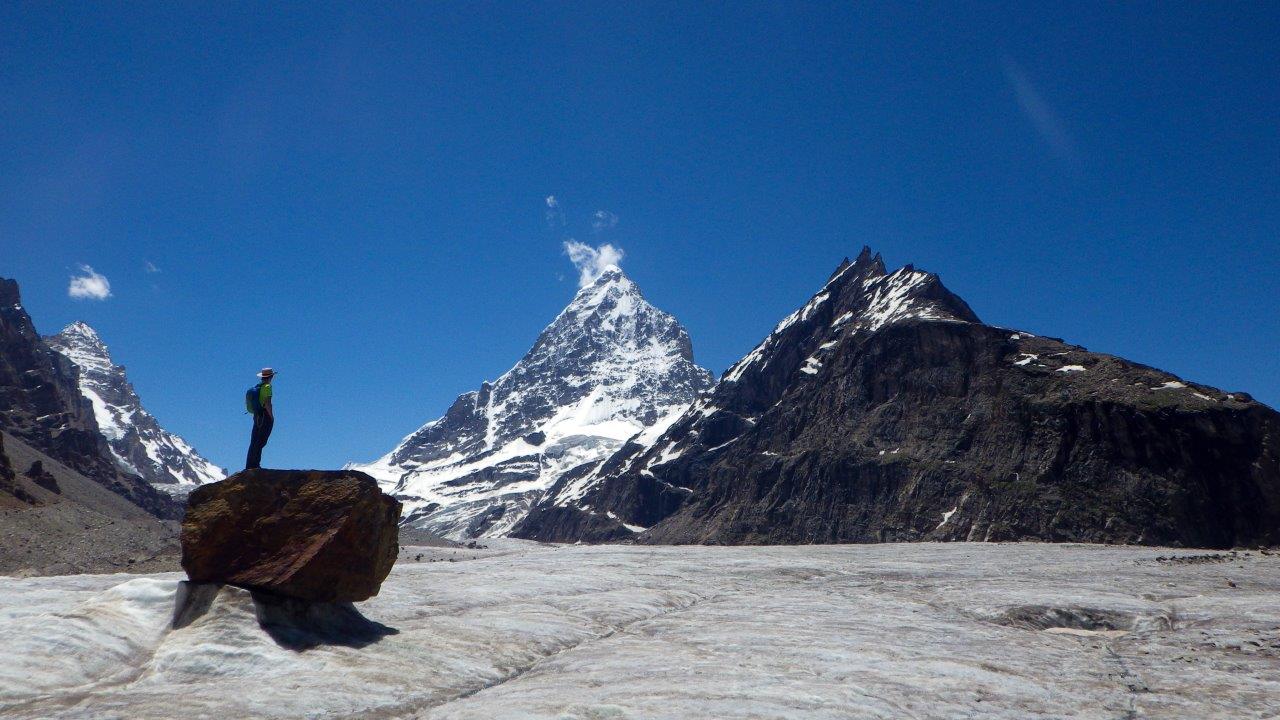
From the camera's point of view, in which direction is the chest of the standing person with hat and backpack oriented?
to the viewer's right
